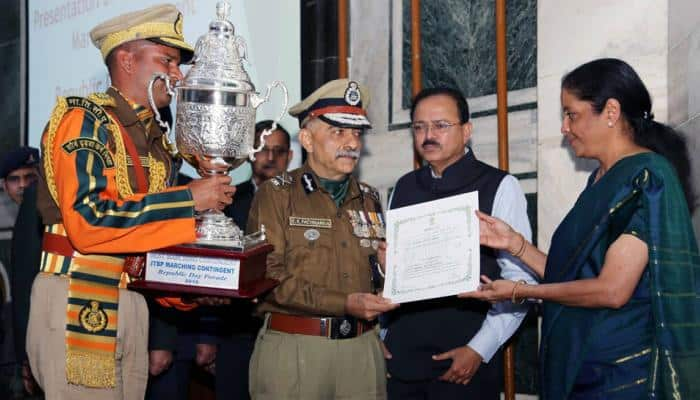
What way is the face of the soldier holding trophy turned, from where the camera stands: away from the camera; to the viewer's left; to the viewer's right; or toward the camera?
to the viewer's right

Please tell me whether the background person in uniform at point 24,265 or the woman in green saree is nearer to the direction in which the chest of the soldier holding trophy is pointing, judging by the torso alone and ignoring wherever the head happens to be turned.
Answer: the woman in green saree

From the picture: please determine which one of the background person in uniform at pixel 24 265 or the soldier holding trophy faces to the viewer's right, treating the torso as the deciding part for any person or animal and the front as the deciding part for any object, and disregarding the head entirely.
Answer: the soldier holding trophy

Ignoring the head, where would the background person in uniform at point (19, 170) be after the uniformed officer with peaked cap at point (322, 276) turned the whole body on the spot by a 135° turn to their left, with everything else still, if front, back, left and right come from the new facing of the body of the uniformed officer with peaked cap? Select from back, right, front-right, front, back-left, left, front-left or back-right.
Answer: front-left

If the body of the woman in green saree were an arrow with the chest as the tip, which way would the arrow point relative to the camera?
to the viewer's left

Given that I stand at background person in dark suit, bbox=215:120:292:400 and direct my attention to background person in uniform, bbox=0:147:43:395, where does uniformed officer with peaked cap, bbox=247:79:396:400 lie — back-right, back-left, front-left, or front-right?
back-left

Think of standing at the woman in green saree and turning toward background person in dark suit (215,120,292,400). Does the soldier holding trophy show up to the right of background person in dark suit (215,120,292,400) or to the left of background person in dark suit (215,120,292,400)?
left

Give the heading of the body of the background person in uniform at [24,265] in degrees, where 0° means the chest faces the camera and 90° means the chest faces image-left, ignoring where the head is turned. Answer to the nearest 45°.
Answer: approximately 0°

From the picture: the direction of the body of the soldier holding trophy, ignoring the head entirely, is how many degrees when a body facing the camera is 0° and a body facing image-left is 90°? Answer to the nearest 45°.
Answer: approximately 270°
